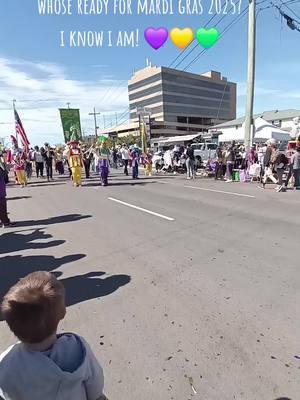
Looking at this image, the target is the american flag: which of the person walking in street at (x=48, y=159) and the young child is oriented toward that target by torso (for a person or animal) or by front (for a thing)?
the young child

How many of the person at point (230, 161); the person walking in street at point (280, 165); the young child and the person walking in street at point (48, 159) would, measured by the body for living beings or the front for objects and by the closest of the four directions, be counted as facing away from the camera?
1

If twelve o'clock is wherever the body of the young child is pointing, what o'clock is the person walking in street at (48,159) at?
The person walking in street is roughly at 12 o'clock from the young child.

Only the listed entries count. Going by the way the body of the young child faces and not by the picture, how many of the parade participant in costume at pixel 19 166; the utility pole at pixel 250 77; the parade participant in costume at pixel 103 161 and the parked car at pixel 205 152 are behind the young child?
0

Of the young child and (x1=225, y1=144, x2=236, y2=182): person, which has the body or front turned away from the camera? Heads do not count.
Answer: the young child

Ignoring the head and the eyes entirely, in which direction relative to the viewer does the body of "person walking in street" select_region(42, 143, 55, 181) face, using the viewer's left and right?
facing the viewer

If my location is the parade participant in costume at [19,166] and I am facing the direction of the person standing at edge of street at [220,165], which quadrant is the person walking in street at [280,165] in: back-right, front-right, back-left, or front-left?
front-right

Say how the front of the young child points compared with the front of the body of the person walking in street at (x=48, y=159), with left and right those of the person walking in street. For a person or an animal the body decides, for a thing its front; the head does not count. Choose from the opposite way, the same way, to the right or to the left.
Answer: the opposite way

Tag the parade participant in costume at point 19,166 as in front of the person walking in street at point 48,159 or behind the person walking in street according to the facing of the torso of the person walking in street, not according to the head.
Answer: in front

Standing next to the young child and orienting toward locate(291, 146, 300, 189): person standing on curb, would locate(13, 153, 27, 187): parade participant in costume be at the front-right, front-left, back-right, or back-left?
front-left

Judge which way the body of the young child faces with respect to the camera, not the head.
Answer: away from the camera

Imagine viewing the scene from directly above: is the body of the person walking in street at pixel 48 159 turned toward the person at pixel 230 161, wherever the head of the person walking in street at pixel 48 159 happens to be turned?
no

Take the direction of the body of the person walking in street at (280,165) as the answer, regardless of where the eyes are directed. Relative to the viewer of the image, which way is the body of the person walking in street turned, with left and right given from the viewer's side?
facing to the left of the viewer
